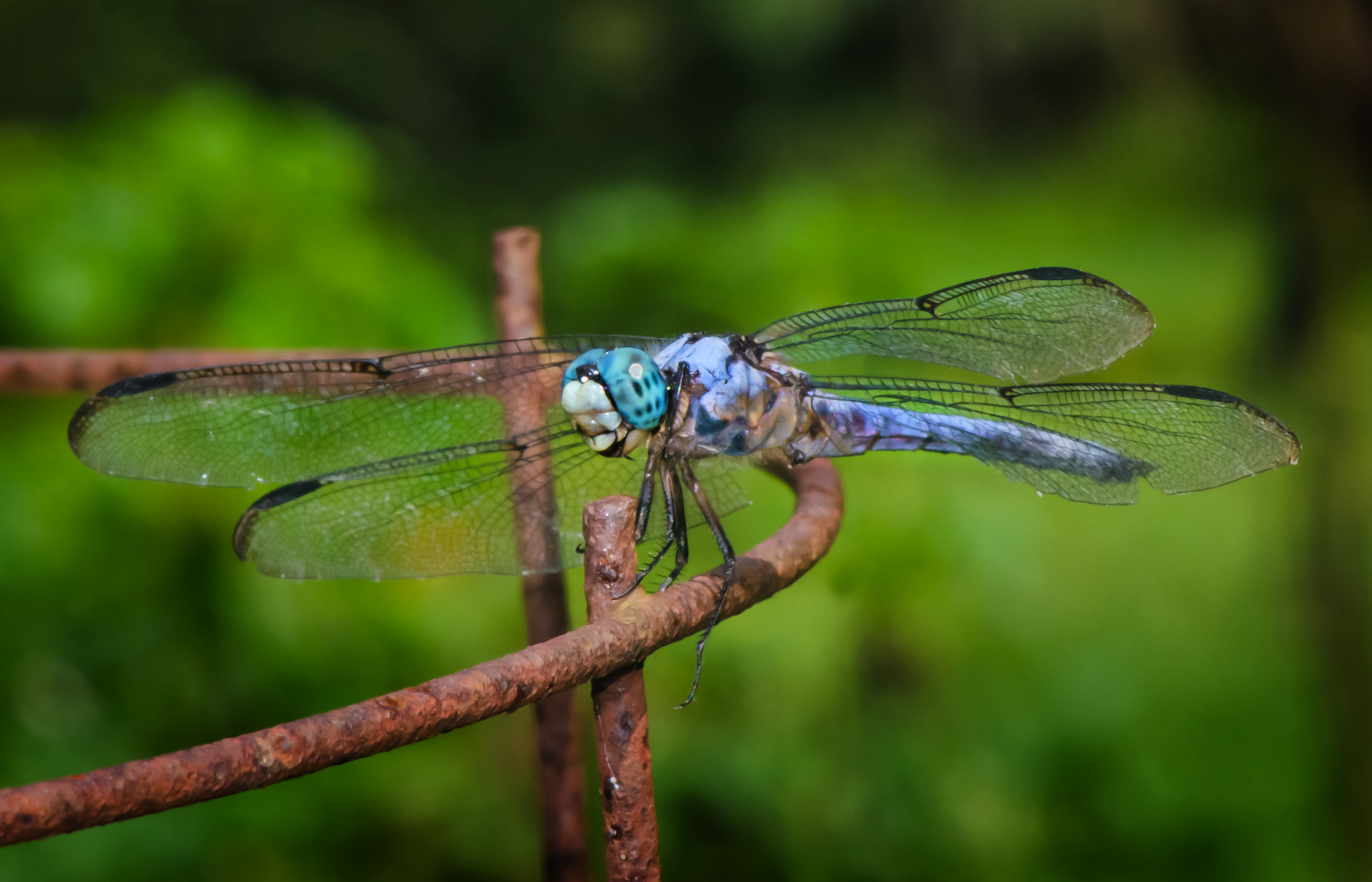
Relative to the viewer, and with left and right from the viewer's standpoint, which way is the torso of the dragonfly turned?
facing the viewer and to the left of the viewer
